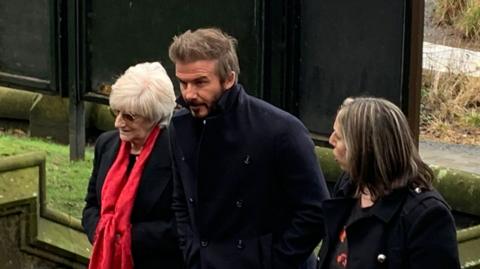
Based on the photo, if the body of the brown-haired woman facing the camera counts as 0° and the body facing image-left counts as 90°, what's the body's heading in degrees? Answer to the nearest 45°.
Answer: approximately 45°

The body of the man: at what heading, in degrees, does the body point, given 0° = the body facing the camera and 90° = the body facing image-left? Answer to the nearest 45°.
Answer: approximately 45°

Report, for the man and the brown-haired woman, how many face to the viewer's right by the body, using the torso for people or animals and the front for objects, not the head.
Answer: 0

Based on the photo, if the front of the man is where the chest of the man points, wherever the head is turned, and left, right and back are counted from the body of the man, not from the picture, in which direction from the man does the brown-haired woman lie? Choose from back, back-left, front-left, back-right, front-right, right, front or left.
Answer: left

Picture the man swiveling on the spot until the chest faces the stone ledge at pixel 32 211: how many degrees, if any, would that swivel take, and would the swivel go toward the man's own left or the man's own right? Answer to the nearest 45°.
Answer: approximately 90° to the man's own right
